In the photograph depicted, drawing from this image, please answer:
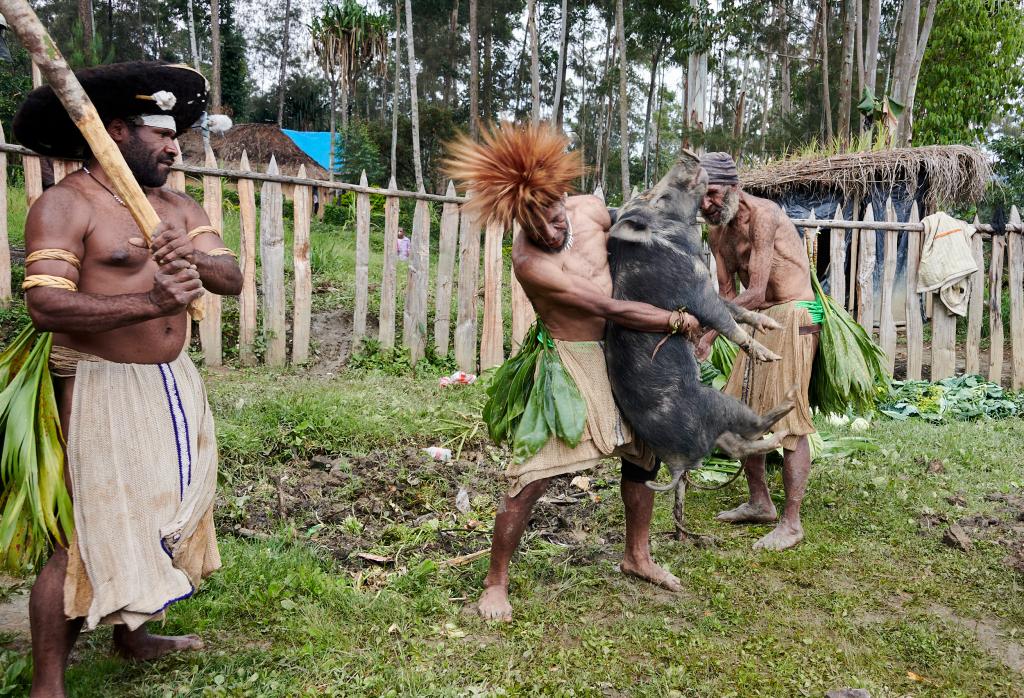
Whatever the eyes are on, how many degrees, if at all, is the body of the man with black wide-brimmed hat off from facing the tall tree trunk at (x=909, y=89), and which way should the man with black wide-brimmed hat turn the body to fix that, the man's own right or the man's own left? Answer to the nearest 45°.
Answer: approximately 90° to the man's own left

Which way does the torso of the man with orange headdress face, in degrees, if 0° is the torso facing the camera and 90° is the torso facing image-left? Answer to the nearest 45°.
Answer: approximately 315°

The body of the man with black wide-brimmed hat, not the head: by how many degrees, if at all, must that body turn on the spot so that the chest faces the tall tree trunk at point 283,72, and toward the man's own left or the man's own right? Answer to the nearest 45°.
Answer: approximately 135° to the man's own left

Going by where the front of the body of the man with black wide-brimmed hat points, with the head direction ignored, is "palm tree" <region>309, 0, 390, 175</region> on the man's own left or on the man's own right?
on the man's own left

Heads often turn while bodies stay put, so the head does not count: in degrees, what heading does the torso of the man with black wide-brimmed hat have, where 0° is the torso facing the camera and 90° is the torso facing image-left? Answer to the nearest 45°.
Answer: approximately 315°

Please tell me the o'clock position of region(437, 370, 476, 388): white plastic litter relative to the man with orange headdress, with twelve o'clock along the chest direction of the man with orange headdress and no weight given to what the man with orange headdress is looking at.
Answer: The white plastic litter is roughly at 7 o'clock from the man with orange headdress.

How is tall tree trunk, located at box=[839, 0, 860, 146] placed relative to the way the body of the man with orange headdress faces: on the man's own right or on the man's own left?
on the man's own left

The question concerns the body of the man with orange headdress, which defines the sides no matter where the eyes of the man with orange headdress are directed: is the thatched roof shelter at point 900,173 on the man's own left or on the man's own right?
on the man's own left

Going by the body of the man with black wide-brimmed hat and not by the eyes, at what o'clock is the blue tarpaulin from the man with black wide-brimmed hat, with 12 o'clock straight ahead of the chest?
The blue tarpaulin is roughly at 8 o'clock from the man with black wide-brimmed hat.
